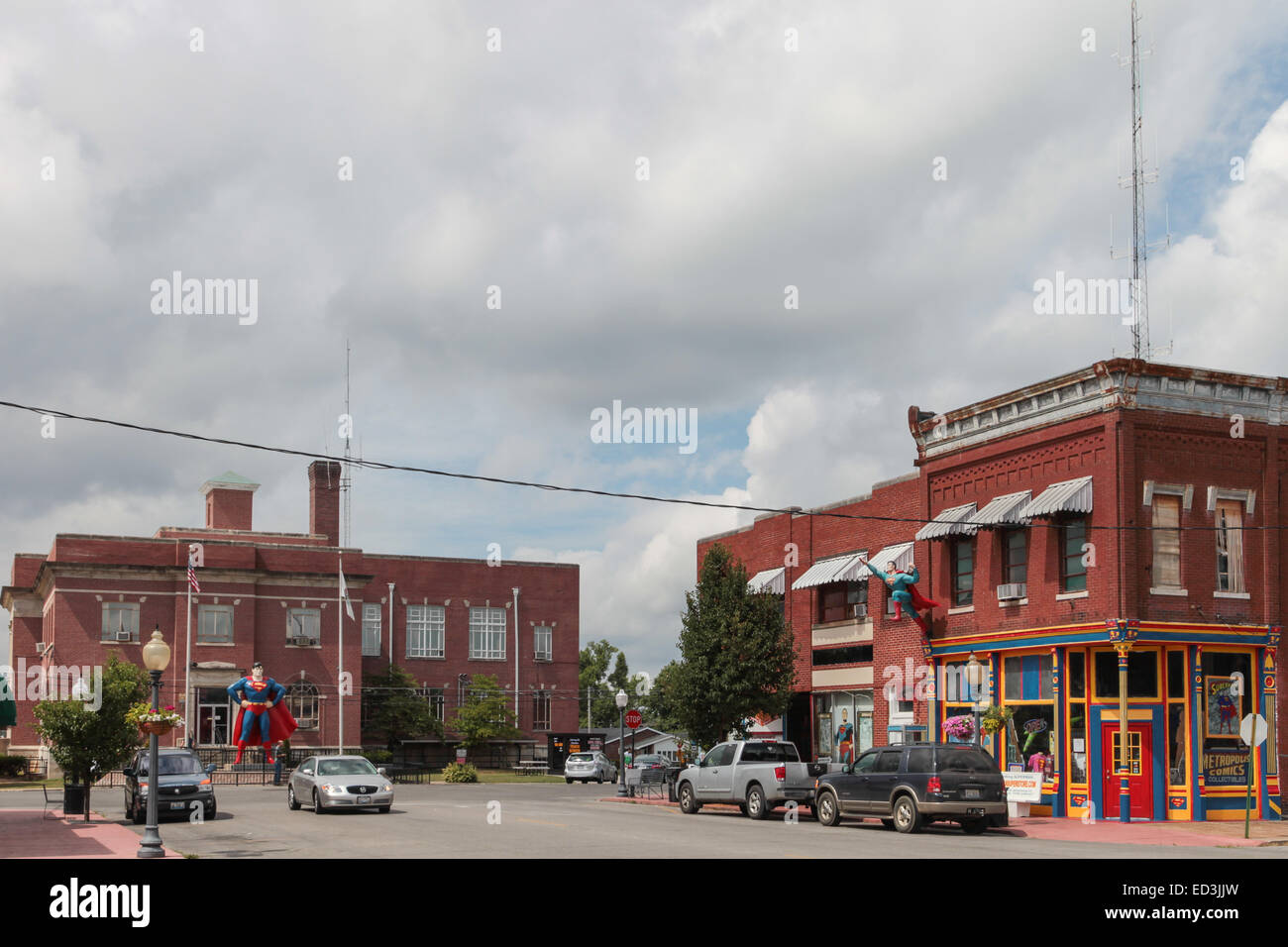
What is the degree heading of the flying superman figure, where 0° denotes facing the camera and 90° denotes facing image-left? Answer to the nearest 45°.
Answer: approximately 45°

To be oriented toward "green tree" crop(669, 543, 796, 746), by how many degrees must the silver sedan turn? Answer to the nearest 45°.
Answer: approximately 90° to its left

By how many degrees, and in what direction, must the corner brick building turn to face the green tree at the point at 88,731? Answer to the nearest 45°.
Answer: approximately 90° to its right

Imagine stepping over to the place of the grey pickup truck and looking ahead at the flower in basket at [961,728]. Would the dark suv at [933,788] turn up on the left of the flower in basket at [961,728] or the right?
right

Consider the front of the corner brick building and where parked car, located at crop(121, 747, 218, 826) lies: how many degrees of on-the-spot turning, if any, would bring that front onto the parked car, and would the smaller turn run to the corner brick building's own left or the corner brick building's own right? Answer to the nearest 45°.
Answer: approximately 90° to the corner brick building's own right

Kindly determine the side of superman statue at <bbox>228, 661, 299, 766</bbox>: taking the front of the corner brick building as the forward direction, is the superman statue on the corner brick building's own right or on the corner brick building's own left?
on the corner brick building's own right

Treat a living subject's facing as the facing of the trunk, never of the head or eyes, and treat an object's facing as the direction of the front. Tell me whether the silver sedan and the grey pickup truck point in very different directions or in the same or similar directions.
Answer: very different directions
